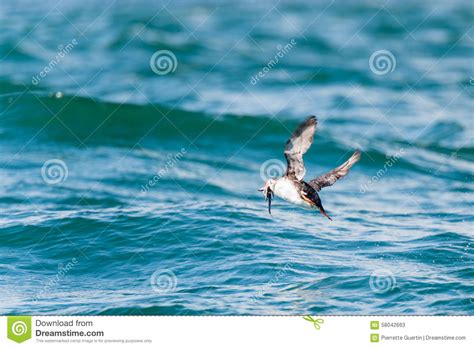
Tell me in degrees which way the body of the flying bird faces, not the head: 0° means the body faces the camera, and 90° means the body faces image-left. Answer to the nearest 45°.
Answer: approximately 90°
